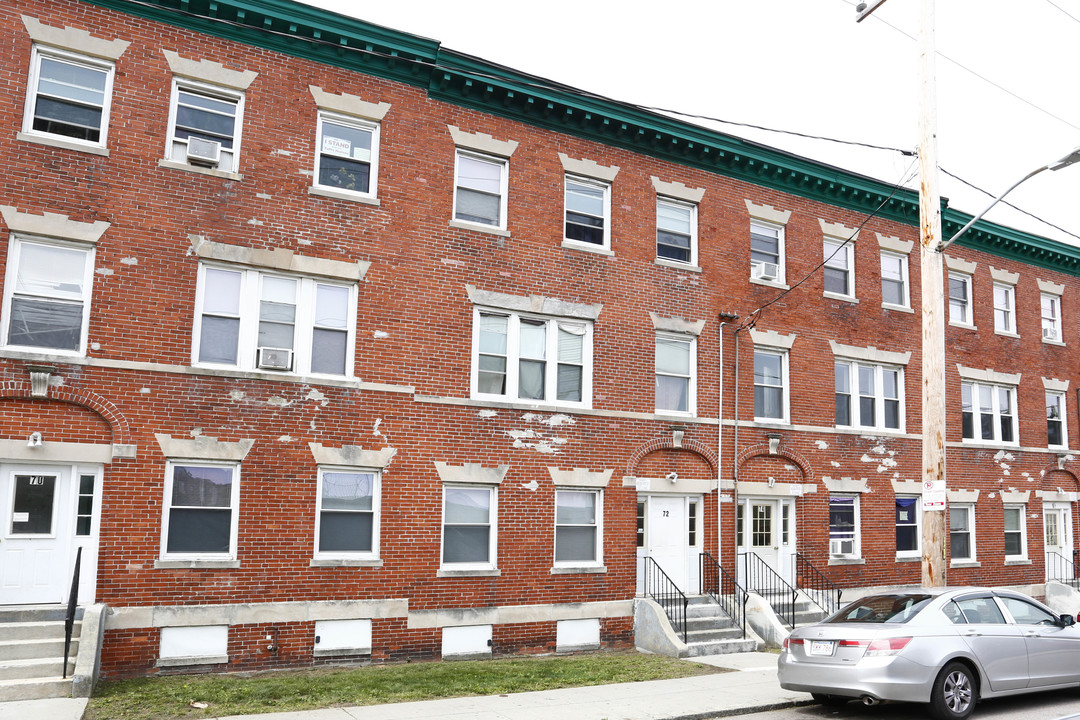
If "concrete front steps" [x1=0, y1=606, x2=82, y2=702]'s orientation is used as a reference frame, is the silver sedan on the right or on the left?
on its left

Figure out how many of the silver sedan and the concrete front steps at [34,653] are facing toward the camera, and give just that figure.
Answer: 1

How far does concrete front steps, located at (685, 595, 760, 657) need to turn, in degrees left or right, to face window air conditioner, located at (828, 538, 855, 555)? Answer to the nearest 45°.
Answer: approximately 90° to its left

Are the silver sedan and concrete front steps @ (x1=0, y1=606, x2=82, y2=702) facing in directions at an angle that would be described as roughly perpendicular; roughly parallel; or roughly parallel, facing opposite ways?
roughly perpendicular

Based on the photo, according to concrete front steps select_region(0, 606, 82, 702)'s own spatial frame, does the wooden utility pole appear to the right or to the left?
on its left

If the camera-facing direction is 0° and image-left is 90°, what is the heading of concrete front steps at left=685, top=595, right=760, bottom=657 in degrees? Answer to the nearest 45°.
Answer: approximately 315°

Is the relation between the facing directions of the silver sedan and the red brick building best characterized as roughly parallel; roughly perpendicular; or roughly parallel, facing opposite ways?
roughly perpendicular

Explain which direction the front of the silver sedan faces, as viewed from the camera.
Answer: facing away from the viewer and to the right of the viewer
